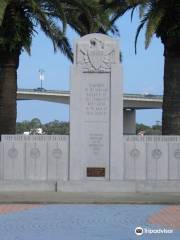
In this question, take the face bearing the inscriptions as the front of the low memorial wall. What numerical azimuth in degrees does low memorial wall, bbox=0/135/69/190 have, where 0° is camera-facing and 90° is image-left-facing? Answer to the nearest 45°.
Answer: approximately 0°

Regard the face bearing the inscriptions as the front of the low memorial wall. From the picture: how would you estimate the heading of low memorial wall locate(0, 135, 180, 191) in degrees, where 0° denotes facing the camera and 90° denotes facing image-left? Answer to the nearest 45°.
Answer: approximately 0°

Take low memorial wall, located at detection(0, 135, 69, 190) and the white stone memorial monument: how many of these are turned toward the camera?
2

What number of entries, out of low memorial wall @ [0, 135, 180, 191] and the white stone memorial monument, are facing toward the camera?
2
